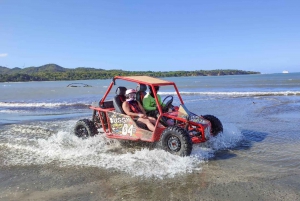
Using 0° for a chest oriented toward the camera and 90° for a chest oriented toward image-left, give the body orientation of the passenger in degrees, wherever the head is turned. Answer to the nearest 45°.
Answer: approximately 315°

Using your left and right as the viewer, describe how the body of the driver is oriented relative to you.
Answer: facing the viewer and to the right of the viewer
